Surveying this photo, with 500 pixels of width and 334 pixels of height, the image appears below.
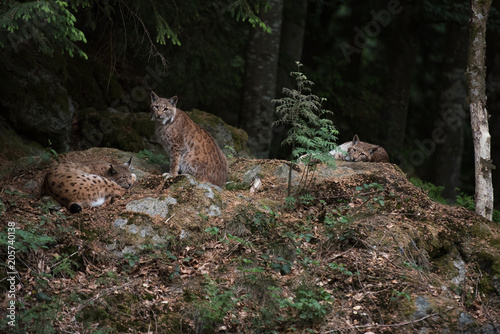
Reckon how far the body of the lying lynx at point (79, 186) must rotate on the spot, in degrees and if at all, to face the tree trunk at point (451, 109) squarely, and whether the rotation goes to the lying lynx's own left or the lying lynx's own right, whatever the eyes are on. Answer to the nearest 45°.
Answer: approximately 45° to the lying lynx's own left

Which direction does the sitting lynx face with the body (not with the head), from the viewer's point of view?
to the viewer's left

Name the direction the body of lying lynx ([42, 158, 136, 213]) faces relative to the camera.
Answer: to the viewer's right

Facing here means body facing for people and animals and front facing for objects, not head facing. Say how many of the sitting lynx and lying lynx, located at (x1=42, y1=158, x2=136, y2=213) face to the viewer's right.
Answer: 1

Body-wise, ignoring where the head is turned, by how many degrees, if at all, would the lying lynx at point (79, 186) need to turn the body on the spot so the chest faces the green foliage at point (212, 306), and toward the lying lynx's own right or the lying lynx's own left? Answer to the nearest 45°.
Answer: approximately 45° to the lying lynx's own right

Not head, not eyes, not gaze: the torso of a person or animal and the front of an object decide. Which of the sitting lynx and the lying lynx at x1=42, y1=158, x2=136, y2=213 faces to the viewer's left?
the sitting lynx

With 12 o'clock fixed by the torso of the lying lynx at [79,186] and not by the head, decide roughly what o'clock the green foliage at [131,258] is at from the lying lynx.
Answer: The green foliage is roughly at 2 o'clock from the lying lynx.

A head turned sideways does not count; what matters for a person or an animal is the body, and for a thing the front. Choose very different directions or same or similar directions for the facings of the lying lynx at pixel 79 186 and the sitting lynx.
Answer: very different directions

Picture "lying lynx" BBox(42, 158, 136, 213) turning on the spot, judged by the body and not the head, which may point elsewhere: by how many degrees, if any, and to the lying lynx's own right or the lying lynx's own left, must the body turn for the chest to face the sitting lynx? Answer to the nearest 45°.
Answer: approximately 45° to the lying lynx's own left

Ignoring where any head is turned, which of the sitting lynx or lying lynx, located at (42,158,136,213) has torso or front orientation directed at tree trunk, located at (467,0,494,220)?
the lying lynx
